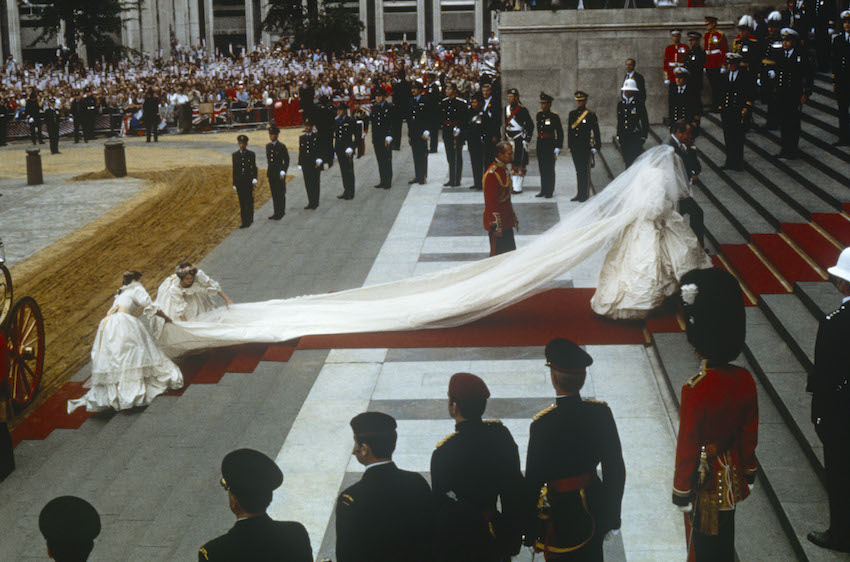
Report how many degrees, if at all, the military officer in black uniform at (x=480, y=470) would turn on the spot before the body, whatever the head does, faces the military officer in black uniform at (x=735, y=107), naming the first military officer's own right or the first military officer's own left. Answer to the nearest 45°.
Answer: approximately 45° to the first military officer's own right

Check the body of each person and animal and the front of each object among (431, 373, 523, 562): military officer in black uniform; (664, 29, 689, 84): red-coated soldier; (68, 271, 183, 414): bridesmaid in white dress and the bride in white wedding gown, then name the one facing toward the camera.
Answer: the red-coated soldier

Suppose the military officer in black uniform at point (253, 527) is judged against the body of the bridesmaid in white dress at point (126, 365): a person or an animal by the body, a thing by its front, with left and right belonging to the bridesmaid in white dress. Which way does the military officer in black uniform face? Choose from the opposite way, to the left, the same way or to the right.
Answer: to the left

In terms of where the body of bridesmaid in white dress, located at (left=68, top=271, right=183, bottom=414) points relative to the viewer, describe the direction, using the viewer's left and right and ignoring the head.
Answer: facing away from the viewer and to the right of the viewer

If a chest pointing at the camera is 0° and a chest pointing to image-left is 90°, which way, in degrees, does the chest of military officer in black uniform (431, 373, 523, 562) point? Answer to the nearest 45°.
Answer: approximately 135°

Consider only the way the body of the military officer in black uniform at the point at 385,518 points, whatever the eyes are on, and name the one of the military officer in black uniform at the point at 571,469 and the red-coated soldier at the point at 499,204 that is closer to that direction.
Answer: the red-coated soldier

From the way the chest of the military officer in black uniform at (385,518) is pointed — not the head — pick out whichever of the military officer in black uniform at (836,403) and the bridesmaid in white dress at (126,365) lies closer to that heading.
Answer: the bridesmaid in white dress

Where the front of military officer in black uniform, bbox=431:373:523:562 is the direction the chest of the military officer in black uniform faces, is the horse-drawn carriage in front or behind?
in front

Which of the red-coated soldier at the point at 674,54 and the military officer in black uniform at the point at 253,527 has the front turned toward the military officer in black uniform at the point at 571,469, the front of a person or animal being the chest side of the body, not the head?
the red-coated soldier

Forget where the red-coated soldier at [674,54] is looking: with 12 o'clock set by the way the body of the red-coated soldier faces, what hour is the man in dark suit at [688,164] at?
The man in dark suit is roughly at 12 o'clock from the red-coated soldier.

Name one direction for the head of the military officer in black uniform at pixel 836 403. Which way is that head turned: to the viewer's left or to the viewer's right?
to the viewer's left
